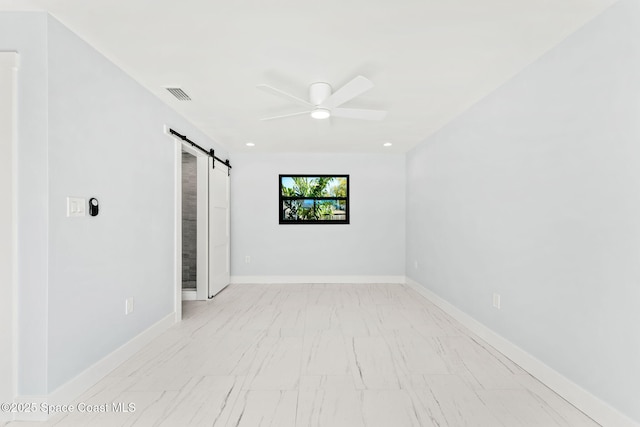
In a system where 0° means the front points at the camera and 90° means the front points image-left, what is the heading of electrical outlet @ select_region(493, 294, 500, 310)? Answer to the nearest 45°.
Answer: approximately 45°

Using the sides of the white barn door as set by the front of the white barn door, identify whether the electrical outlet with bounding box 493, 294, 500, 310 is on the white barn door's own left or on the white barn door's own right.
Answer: on the white barn door's own right

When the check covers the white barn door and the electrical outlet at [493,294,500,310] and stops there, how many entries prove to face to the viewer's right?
1

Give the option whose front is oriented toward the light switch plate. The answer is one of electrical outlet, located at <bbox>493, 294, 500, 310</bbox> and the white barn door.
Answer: the electrical outlet

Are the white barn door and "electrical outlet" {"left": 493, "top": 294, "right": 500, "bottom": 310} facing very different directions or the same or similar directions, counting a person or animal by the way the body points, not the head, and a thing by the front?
very different directions

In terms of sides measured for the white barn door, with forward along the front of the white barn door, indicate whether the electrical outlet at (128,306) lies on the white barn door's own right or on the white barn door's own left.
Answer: on the white barn door's own right

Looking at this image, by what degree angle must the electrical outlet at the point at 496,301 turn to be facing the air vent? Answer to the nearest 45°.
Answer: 0° — it already faces it

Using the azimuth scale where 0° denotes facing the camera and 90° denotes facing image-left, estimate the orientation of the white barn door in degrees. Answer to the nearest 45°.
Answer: approximately 270°
